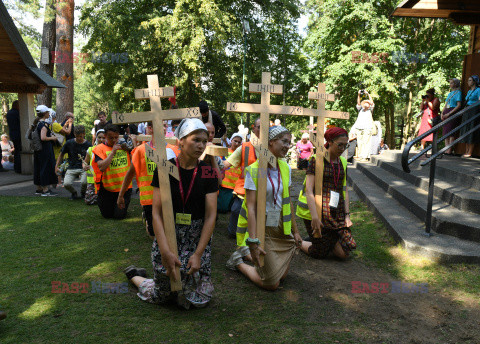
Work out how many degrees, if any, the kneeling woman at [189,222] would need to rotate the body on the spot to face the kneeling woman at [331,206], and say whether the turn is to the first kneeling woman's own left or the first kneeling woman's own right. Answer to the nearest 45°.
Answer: approximately 90° to the first kneeling woman's own left

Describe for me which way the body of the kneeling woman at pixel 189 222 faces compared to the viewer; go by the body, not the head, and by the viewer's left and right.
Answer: facing the viewer and to the right of the viewer

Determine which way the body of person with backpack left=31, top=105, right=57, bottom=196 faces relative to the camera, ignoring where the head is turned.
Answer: to the viewer's right

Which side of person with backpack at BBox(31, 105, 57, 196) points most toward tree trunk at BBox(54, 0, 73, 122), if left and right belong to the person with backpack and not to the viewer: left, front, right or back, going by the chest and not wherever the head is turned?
left

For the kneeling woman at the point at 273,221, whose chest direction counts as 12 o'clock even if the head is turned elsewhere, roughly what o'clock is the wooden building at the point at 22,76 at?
The wooden building is roughly at 6 o'clock from the kneeling woman.

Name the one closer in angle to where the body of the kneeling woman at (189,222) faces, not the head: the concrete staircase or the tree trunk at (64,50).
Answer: the concrete staircase

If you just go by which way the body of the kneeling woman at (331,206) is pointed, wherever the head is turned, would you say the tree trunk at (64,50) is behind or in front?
behind

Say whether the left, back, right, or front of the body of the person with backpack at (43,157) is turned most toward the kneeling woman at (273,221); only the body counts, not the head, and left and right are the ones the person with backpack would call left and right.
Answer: right

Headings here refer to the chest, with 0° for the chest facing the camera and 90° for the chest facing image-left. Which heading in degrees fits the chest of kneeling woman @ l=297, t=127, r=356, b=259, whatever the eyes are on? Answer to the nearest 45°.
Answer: approximately 315°

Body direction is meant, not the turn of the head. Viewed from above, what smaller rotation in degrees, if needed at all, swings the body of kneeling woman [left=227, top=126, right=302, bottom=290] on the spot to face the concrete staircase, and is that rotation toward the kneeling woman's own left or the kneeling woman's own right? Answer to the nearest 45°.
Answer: approximately 90° to the kneeling woman's own left

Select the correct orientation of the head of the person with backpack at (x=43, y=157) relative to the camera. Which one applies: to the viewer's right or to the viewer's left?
to the viewer's right
